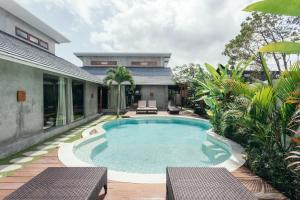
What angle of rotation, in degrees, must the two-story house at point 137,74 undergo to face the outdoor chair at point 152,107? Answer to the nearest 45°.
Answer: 0° — it already faces it

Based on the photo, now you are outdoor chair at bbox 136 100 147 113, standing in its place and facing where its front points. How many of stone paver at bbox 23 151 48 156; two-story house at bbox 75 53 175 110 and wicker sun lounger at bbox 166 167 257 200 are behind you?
1

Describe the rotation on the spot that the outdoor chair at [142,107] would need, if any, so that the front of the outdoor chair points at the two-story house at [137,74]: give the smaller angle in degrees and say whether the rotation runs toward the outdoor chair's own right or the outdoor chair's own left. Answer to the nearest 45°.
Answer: approximately 180°

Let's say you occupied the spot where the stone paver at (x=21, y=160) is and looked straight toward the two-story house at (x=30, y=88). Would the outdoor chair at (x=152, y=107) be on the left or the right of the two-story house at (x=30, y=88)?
right

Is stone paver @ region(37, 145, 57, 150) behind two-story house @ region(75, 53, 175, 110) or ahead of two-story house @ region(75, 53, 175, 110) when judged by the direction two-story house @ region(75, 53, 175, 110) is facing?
ahead

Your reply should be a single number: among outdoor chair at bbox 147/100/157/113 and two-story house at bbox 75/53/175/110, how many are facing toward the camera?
2

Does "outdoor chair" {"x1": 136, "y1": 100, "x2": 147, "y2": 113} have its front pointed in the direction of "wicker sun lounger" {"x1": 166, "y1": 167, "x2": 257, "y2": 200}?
yes

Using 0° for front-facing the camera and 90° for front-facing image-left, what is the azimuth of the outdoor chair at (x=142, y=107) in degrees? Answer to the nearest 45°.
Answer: approximately 0°

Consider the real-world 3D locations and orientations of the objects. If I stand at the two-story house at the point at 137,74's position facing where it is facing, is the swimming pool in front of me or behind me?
in front

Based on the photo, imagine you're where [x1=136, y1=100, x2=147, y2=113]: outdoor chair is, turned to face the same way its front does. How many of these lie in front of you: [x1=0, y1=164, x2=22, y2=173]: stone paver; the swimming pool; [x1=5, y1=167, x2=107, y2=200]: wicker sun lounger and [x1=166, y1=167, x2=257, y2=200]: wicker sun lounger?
4

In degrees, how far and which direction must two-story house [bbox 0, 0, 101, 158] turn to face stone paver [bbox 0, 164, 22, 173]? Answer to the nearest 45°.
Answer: approximately 45° to its right
